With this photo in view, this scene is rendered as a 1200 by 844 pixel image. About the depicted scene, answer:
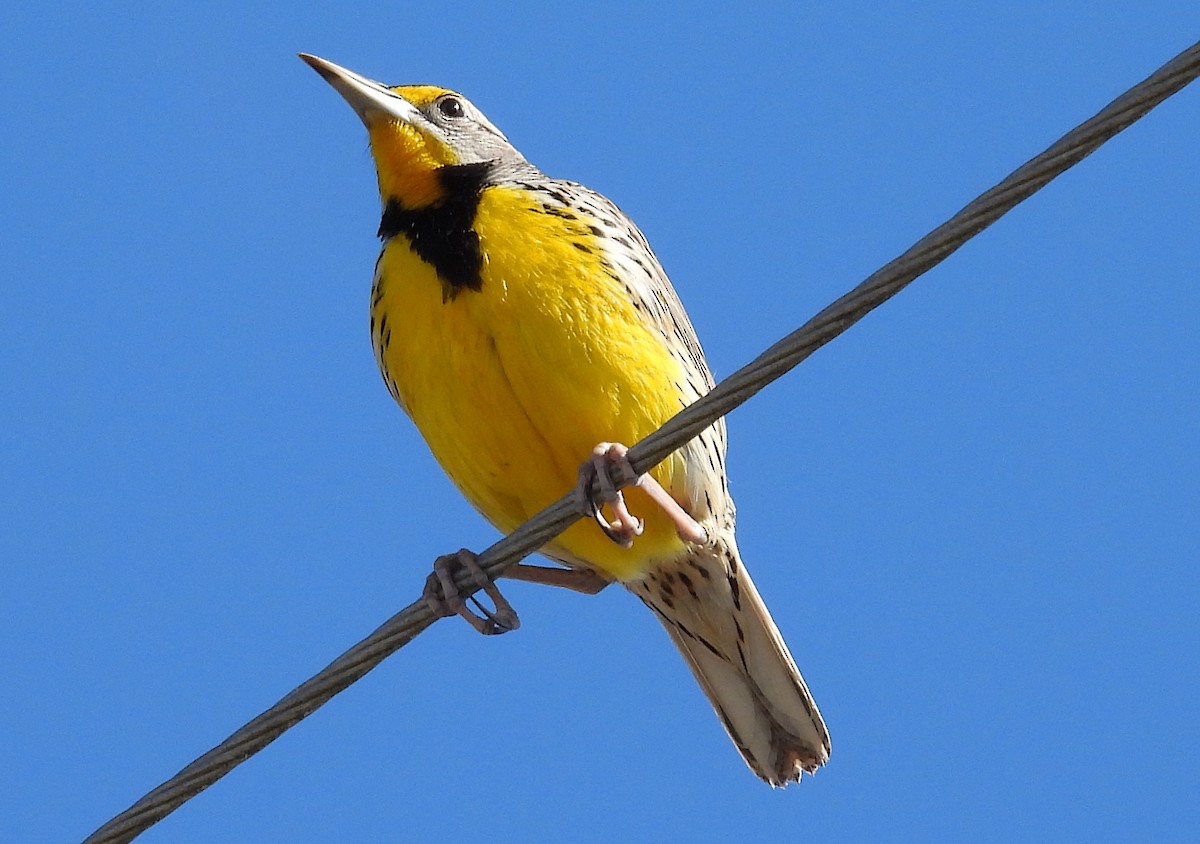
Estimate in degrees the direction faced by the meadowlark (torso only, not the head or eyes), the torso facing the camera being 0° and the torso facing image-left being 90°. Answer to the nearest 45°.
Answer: approximately 45°
